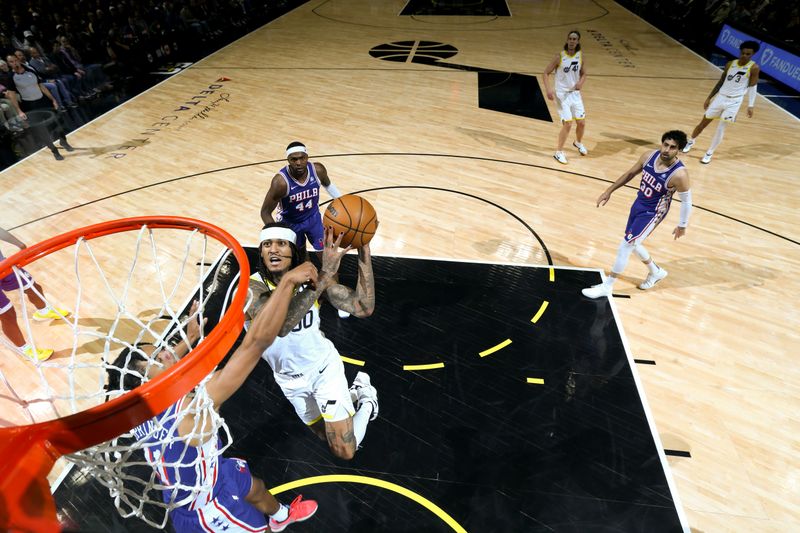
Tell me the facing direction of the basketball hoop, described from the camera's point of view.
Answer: facing away from the viewer and to the right of the viewer

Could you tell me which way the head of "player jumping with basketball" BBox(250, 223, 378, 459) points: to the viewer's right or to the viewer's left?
to the viewer's left

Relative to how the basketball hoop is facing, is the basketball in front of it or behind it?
in front

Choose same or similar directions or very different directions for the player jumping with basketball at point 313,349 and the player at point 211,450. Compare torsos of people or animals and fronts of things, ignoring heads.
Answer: very different directions

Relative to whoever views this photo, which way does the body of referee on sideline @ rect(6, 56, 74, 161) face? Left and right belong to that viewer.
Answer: facing the viewer and to the right of the viewer

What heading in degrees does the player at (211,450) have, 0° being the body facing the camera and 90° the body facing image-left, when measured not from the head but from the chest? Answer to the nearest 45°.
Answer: approximately 225°

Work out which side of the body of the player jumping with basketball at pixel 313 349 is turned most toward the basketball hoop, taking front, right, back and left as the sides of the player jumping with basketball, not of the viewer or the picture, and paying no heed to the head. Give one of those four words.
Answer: front

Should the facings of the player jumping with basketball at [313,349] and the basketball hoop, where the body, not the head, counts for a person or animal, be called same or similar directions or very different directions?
very different directions

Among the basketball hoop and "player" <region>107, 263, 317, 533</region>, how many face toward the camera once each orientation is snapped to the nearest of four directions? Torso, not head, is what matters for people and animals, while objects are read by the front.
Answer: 0

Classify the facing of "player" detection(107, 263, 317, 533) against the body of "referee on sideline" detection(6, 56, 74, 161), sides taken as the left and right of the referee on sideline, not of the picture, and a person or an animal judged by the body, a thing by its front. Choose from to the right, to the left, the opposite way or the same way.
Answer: to the left
